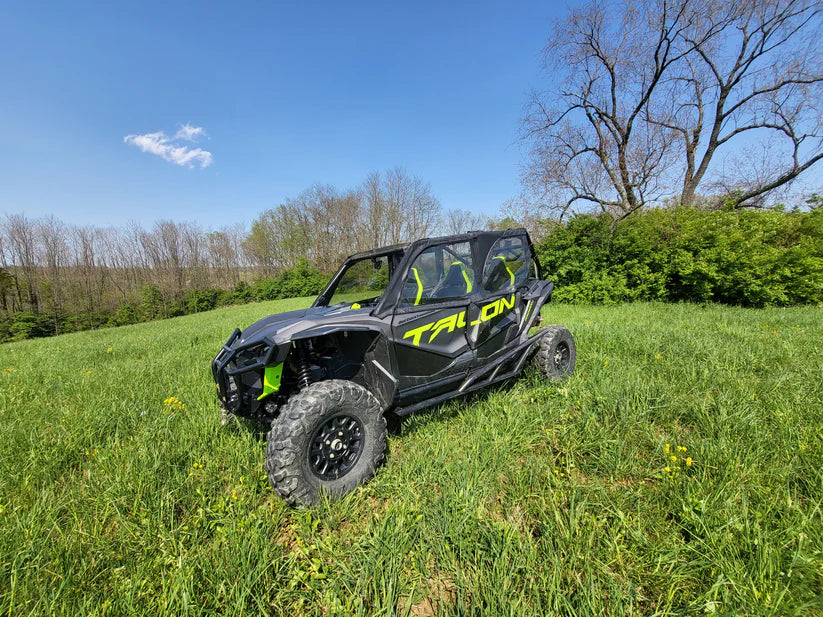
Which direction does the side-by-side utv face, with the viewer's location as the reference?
facing the viewer and to the left of the viewer

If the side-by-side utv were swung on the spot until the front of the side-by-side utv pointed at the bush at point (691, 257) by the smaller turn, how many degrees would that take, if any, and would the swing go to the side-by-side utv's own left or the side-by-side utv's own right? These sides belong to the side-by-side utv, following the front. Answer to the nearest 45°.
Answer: approximately 180°

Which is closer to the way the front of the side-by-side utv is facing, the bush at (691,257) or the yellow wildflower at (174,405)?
the yellow wildflower

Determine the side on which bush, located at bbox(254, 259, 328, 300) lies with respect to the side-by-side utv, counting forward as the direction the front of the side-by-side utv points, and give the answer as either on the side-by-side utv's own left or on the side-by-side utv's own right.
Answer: on the side-by-side utv's own right

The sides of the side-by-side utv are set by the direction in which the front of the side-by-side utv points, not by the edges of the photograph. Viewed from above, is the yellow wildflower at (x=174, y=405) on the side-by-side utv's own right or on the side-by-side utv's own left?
on the side-by-side utv's own right

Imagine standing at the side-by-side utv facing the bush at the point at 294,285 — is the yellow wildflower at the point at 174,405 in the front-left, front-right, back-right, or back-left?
front-left

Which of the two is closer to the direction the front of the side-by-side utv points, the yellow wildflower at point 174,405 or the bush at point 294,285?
the yellow wildflower

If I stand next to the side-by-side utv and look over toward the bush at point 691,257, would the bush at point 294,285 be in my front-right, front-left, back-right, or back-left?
front-left

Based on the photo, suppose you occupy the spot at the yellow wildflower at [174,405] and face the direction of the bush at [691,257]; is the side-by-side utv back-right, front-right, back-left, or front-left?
front-right

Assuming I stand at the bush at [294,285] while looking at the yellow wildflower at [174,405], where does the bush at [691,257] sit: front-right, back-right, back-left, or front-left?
front-left
